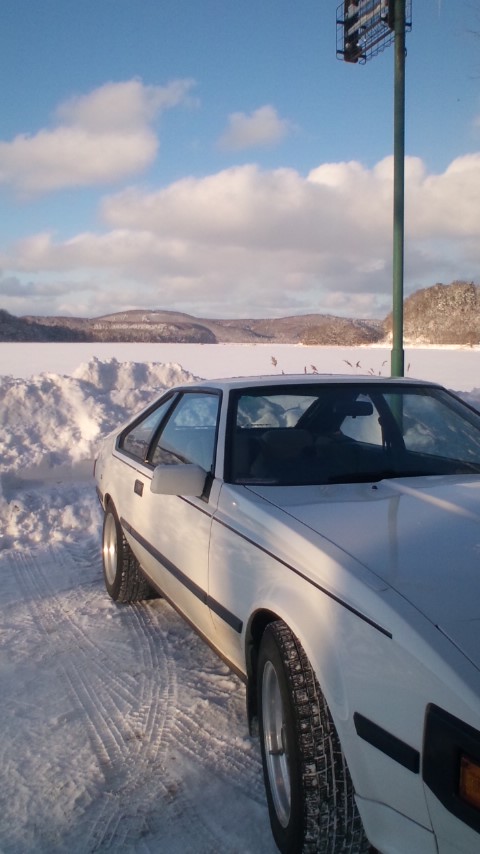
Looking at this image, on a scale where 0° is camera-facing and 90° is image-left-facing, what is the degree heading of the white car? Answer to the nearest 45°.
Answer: approximately 315°

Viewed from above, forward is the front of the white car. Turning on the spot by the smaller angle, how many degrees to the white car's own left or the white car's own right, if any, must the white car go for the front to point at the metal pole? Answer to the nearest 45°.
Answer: approximately 135° to the white car's own left

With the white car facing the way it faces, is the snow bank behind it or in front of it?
behind
